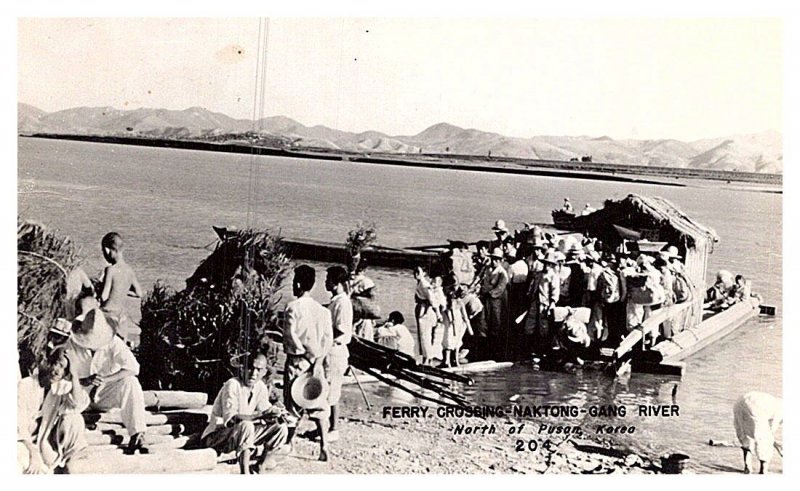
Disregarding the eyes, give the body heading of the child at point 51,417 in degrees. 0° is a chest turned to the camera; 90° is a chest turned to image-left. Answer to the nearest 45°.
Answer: approximately 315°

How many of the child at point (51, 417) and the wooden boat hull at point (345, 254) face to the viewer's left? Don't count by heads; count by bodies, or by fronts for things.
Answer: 1

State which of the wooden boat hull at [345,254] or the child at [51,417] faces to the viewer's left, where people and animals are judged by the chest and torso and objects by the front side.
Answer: the wooden boat hull

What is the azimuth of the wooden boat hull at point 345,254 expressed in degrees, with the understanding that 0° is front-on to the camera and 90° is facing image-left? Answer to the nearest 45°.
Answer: approximately 90°
